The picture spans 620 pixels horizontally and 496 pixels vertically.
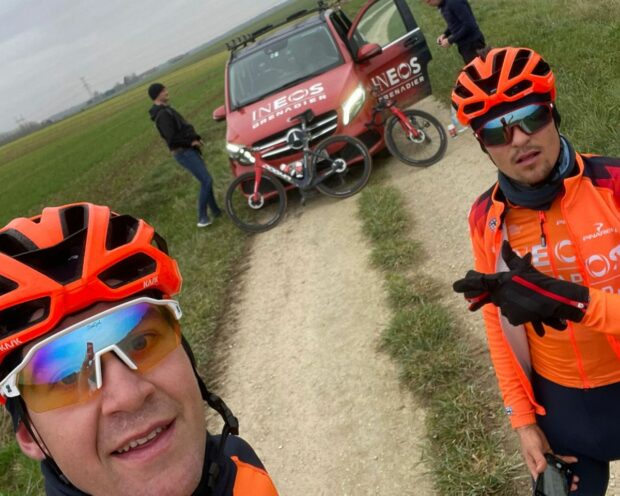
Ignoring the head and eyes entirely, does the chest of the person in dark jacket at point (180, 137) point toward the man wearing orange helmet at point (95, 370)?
no

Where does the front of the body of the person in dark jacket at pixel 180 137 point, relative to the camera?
to the viewer's right

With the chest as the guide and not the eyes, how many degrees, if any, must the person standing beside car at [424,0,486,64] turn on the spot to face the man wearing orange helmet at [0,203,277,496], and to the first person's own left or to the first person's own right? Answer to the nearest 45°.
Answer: approximately 90° to the first person's own left

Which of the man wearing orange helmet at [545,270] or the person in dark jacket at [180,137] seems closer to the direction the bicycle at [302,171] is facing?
the person in dark jacket

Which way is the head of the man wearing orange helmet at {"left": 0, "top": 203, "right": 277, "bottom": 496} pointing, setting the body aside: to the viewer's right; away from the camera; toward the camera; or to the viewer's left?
toward the camera

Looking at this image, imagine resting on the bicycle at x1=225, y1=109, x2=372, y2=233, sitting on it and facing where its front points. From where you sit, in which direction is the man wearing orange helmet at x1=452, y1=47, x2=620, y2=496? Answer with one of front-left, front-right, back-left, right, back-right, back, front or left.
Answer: left

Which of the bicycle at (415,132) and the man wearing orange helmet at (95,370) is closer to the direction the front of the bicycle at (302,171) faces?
the man wearing orange helmet

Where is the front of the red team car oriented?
toward the camera

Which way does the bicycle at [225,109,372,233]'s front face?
to the viewer's left

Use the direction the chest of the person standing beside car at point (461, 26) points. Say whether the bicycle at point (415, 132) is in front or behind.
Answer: in front

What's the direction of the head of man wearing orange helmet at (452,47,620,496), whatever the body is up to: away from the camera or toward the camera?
toward the camera

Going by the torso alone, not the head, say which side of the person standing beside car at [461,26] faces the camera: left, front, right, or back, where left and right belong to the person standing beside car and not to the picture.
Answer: left

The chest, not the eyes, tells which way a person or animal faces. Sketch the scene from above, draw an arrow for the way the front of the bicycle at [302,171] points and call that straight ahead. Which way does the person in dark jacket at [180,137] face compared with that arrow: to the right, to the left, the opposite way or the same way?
the opposite way
